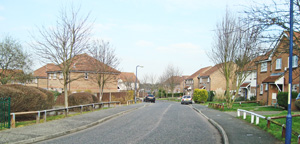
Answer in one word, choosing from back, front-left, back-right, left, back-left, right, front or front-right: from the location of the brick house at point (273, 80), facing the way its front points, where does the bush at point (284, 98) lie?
front-left

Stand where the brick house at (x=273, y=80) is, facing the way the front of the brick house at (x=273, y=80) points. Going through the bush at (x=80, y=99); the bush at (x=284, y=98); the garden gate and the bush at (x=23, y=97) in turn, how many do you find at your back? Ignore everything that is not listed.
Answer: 0

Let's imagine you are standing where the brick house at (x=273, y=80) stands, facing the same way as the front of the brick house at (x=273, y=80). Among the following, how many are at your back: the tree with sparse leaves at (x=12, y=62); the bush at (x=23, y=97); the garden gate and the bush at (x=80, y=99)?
0

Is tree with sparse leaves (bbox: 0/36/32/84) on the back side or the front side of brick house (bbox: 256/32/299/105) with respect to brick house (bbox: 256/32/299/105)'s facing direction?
on the front side

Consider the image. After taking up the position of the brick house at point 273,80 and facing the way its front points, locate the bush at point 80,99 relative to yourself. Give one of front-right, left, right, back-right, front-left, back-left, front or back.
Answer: front

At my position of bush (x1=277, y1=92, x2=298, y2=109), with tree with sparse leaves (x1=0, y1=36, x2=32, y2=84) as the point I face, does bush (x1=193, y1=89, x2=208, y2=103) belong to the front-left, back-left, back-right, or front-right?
front-right

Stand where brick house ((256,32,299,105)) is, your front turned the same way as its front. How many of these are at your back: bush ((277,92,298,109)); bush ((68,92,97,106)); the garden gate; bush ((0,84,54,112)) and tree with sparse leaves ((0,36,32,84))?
0

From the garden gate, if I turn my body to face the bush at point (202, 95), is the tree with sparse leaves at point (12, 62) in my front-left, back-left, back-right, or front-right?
front-left

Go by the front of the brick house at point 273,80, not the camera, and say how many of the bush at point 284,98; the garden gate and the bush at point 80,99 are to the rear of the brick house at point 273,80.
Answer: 0

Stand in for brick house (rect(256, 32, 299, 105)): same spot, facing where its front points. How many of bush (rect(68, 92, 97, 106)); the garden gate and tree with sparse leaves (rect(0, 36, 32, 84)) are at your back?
0

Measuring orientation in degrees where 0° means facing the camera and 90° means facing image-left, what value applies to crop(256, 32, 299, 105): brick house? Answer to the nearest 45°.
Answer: approximately 45°

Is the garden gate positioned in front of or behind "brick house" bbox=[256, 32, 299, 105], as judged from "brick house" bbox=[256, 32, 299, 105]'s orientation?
in front
